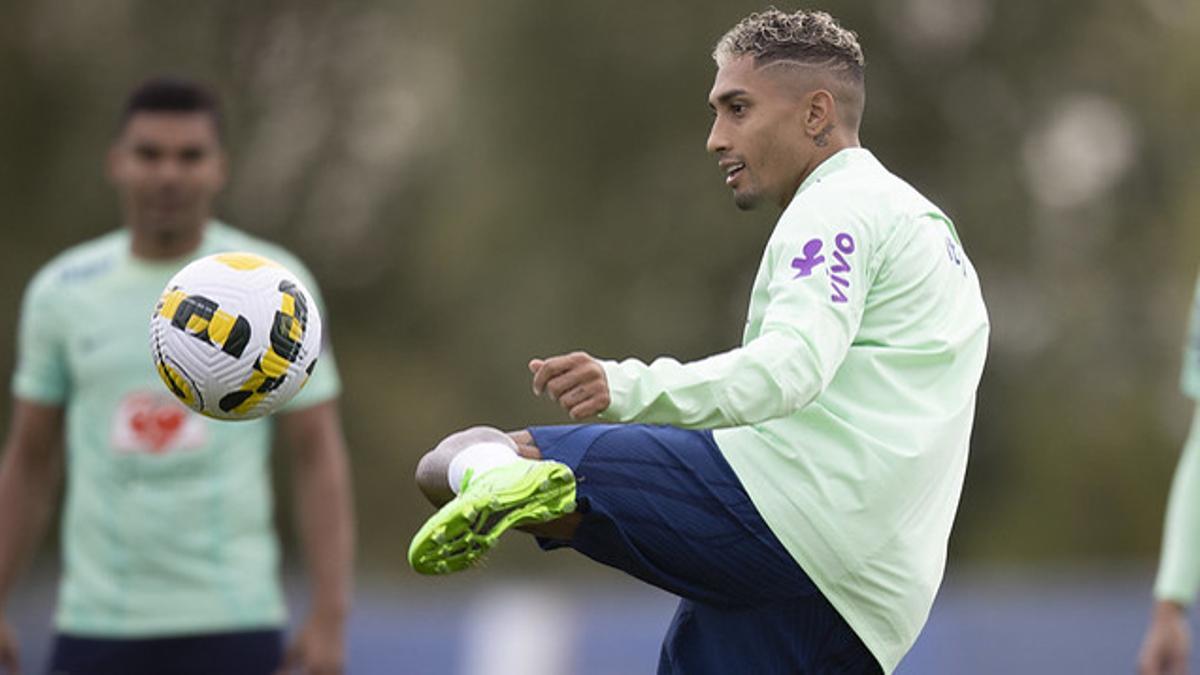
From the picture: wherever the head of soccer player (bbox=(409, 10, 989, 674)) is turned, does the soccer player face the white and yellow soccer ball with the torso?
yes

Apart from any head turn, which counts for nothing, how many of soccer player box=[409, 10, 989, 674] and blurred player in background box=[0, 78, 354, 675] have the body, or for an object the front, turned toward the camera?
1

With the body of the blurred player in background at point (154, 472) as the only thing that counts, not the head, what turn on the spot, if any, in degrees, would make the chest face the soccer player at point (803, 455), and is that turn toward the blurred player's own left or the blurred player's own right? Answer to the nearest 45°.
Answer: approximately 45° to the blurred player's own left

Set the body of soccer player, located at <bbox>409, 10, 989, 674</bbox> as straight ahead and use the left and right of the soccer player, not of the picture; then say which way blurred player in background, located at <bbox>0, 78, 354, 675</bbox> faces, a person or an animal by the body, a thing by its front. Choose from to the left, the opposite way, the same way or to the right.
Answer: to the left

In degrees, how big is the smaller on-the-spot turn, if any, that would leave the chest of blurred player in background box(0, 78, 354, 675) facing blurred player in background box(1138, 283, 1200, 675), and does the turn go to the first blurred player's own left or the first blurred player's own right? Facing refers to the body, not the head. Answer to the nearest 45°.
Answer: approximately 90° to the first blurred player's own left

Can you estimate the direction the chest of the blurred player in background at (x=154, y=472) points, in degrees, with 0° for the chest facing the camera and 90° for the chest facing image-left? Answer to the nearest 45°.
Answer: approximately 0°

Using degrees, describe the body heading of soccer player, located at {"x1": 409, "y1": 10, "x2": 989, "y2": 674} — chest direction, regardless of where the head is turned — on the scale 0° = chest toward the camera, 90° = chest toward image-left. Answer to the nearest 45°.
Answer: approximately 90°
